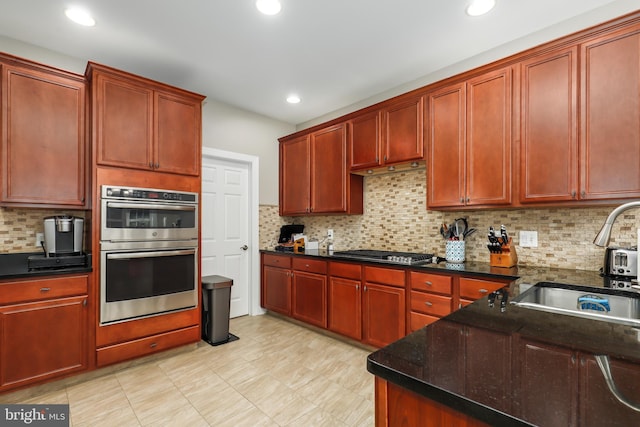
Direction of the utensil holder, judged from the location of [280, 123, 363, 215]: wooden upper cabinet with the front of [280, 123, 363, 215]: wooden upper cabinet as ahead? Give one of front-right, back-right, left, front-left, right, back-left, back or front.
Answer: left

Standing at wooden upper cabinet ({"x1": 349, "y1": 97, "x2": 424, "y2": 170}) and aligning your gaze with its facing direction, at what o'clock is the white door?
The white door is roughly at 2 o'clock from the wooden upper cabinet.

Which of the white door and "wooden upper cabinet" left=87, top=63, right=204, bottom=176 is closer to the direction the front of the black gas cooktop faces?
the wooden upper cabinet

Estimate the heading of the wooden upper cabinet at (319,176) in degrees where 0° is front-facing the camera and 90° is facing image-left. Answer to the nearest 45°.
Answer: approximately 45°

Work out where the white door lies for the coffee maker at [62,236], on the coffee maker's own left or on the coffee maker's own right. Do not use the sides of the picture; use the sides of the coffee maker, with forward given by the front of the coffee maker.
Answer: on the coffee maker's own left

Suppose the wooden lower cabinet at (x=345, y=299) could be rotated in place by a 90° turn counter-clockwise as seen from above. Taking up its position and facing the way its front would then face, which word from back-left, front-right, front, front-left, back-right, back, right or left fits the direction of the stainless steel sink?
front

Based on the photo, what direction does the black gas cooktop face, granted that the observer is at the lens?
facing the viewer and to the left of the viewer

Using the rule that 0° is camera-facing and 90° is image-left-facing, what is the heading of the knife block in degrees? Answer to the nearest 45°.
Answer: approximately 45°

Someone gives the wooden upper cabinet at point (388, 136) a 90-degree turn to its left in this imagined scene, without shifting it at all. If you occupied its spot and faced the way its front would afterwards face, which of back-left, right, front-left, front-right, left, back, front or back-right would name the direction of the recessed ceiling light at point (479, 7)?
front

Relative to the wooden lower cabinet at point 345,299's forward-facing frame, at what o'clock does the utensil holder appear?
The utensil holder is roughly at 8 o'clock from the wooden lower cabinet.

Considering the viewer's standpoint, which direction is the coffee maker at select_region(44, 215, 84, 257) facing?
facing the viewer

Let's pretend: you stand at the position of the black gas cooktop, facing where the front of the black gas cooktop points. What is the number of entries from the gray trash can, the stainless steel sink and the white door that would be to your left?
1
